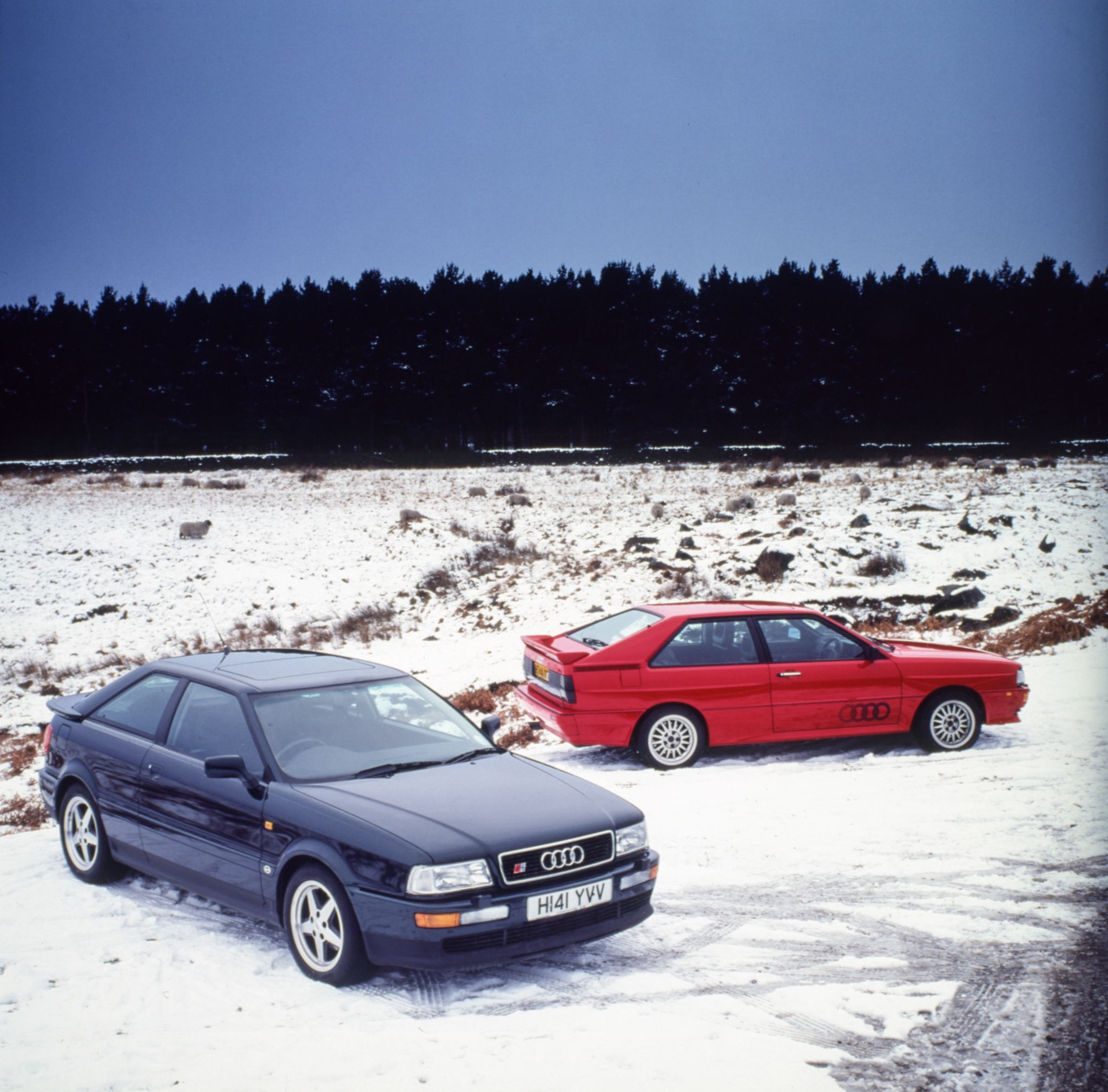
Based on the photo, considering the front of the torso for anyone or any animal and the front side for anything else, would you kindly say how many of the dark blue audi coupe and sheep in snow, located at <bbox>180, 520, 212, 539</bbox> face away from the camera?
0

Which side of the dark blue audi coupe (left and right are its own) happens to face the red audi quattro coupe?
left

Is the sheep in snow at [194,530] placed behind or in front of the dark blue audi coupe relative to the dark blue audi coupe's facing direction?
behind

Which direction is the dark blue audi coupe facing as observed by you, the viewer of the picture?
facing the viewer and to the right of the viewer
